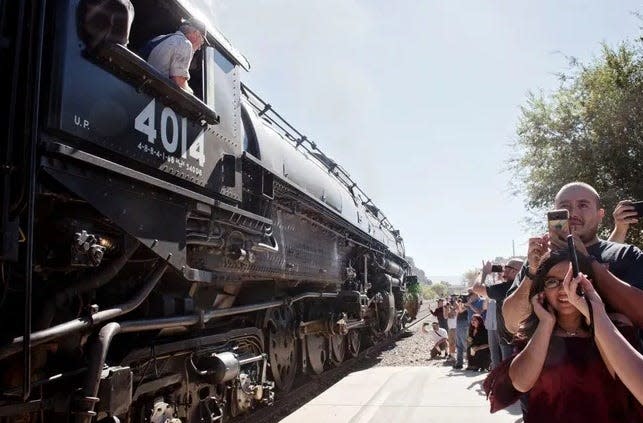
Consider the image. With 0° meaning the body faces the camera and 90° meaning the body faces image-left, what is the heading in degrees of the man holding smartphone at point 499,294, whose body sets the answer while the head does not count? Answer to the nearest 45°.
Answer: approximately 90°

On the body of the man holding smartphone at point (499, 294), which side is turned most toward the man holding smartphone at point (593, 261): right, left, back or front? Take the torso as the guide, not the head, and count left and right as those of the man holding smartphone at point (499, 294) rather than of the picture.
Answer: left

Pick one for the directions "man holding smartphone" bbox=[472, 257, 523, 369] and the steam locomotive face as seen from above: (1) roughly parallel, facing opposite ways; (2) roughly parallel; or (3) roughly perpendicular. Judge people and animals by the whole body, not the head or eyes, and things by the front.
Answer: roughly perpendicular

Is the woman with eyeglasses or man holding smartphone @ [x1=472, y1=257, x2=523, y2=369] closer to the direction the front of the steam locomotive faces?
the man holding smartphone

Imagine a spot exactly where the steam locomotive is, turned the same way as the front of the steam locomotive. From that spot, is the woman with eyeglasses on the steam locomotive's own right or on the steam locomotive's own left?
on the steam locomotive's own right

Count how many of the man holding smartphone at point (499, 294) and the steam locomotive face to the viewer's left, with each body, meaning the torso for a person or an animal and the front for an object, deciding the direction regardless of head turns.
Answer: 1

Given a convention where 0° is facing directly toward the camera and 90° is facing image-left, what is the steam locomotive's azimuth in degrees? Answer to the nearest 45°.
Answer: approximately 225°

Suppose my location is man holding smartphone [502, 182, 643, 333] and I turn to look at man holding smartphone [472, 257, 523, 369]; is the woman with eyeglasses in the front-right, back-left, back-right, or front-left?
back-left

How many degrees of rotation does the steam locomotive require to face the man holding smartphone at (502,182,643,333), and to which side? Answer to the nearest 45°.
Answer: approximately 90° to its right

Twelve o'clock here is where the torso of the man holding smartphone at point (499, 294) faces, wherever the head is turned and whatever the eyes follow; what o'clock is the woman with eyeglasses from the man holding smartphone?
The woman with eyeglasses is roughly at 9 o'clock from the man holding smartphone.
